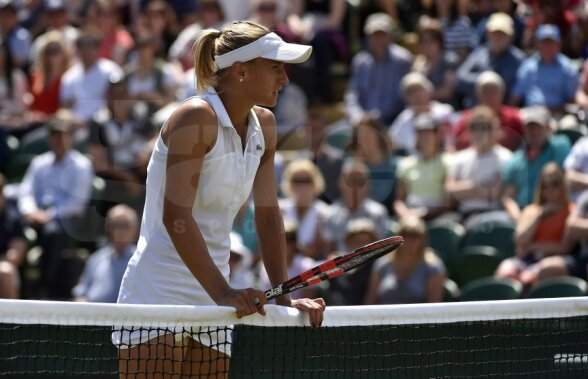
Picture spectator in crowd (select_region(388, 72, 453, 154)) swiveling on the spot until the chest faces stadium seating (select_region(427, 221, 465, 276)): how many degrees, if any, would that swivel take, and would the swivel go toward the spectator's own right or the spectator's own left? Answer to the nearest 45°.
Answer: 0° — they already face it

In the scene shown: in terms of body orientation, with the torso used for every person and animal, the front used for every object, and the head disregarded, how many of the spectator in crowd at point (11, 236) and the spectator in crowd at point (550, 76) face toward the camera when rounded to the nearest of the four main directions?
2

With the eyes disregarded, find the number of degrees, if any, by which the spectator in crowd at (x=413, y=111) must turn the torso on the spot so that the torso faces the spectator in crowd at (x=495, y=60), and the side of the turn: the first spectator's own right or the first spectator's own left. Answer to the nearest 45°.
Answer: approximately 135° to the first spectator's own left

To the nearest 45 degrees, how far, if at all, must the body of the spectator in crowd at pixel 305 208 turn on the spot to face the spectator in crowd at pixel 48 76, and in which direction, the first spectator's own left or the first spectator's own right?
approximately 135° to the first spectator's own right

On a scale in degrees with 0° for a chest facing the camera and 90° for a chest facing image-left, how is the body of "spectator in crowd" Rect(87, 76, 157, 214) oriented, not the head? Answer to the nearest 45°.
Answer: approximately 0°

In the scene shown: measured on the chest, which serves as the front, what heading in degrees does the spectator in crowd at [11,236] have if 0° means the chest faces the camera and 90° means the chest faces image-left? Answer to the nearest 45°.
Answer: approximately 0°

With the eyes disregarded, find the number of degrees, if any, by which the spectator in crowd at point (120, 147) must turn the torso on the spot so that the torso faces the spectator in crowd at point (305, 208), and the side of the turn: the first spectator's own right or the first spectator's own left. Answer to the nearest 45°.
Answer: approximately 45° to the first spectator's own left

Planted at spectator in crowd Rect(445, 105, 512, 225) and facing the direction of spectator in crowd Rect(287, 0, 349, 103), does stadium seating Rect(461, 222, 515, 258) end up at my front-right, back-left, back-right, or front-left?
back-left

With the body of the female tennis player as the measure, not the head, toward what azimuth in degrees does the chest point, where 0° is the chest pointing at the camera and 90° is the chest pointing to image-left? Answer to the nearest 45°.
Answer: approximately 315°
